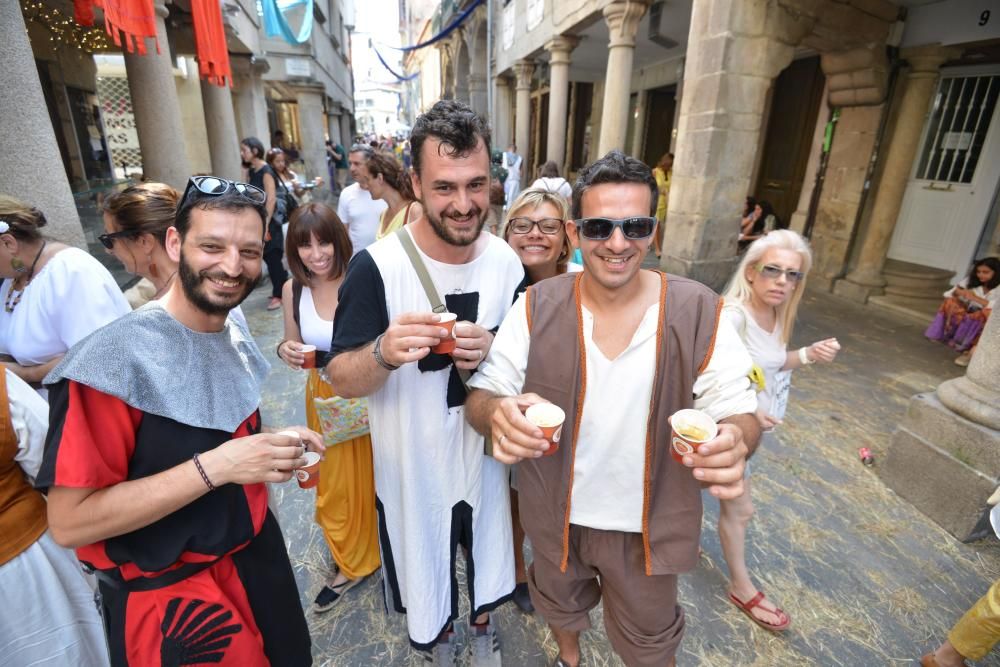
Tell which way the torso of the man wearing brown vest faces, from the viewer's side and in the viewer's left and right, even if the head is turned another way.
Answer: facing the viewer

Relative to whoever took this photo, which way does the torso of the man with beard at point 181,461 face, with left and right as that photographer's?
facing the viewer and to the right of the viewer

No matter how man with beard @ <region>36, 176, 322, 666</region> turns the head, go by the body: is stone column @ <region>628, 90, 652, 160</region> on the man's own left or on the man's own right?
on the man's own left

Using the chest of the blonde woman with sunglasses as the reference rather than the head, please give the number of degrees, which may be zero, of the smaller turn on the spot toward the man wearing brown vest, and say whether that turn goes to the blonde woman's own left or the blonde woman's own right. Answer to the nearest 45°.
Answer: approximately 45° to the blonde woman's own right

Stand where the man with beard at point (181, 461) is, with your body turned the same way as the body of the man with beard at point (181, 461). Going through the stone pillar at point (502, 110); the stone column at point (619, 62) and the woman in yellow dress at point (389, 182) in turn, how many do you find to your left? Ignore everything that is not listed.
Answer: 3

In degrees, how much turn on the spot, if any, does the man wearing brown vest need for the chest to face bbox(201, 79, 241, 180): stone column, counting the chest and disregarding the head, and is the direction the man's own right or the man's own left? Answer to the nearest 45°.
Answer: approximately 135° to the man's own right

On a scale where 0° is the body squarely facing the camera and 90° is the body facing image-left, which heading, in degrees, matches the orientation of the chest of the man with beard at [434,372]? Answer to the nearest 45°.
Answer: approximately 0°

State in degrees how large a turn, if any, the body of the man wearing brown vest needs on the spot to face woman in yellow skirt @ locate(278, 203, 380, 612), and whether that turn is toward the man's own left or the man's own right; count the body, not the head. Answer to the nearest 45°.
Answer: approximately 90° to the man's own right

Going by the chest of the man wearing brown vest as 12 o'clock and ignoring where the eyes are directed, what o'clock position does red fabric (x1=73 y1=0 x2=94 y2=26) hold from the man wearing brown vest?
The red fabric is roughly at 4 o'clock from the man wearing brown vest.

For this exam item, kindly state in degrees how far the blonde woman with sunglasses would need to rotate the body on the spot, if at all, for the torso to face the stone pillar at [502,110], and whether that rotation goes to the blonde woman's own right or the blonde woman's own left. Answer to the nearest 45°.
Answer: approximately 180°

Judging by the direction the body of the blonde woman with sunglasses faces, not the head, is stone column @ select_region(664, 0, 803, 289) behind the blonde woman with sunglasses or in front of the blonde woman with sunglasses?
behind

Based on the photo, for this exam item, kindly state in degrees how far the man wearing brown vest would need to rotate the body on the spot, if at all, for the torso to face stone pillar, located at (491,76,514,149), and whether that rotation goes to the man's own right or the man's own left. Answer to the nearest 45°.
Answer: approximately 180°

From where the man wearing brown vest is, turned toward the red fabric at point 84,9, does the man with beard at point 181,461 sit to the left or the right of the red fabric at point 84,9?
left

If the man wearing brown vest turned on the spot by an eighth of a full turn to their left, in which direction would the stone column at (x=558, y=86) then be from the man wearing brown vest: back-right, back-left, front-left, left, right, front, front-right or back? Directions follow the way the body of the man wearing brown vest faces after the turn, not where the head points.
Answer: back-left

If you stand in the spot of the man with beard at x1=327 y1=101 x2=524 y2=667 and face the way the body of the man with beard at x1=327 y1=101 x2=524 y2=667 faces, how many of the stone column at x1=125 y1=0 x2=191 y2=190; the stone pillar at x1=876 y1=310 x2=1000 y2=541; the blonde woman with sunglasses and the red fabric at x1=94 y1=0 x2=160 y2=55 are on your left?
2

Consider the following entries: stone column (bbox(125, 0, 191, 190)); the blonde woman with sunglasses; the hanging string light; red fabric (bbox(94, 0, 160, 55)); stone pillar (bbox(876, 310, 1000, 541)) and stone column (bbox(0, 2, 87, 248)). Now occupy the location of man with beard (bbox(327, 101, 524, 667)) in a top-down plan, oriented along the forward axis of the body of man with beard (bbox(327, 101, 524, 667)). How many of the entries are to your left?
2

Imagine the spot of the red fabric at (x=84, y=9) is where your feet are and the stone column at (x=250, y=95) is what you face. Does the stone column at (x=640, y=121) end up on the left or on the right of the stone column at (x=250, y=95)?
right
